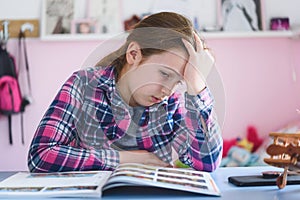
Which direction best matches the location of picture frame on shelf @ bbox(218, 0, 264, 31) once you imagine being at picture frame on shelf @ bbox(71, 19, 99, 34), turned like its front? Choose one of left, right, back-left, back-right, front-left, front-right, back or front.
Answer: left

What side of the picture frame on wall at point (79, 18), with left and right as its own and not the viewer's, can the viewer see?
front

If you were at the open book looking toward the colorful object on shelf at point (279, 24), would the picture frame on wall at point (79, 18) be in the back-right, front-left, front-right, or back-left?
front-left

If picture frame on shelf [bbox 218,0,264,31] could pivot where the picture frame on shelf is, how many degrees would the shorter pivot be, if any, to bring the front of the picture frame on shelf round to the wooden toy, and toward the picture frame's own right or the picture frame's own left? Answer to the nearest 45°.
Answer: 0° — it already faces it

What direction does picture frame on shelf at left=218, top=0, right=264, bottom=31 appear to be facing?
toward the camera

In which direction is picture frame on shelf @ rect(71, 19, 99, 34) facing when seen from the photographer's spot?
facing the viewer

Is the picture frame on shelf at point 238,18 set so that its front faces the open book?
yes

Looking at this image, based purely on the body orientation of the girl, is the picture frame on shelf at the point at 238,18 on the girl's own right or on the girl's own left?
on the girl's own left

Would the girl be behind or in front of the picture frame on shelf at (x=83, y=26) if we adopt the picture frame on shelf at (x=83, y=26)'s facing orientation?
in front

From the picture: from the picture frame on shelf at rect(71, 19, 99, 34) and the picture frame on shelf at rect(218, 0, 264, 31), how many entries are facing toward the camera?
2
